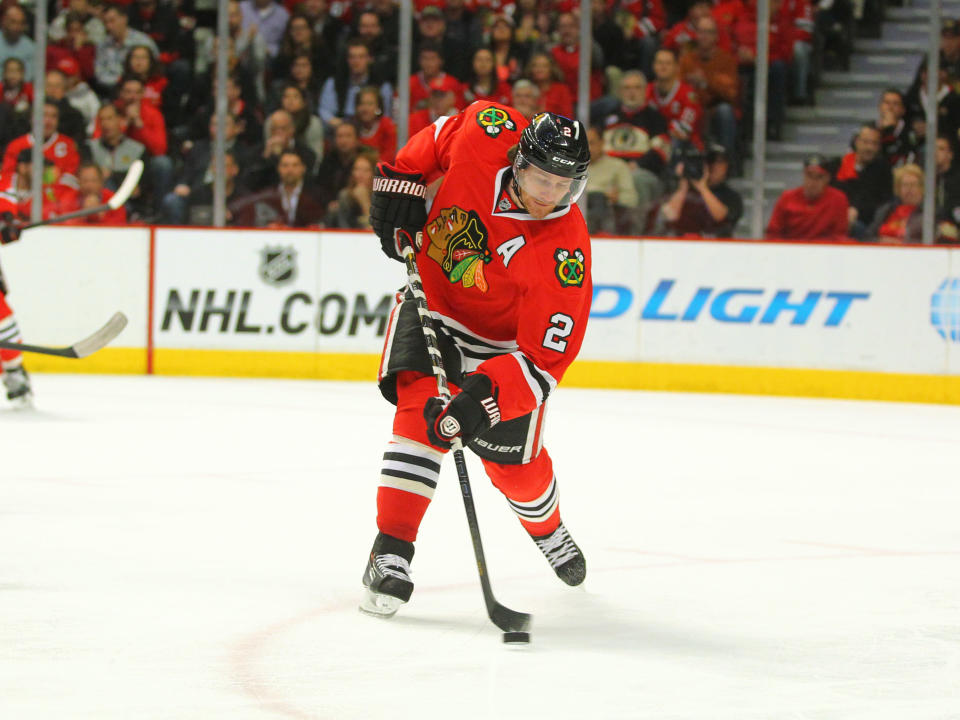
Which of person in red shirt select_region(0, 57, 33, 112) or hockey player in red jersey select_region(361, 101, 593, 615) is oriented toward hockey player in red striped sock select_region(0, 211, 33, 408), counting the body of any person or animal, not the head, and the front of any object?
the person in red shirt

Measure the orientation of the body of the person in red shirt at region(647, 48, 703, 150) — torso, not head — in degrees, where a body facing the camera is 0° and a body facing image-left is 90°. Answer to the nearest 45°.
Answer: approximately 45°

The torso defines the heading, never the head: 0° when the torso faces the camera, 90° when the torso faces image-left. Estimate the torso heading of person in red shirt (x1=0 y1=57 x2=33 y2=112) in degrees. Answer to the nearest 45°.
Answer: approximately 0°

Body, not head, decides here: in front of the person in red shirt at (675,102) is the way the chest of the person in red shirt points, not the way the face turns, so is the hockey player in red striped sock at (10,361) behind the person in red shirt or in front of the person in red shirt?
in front
